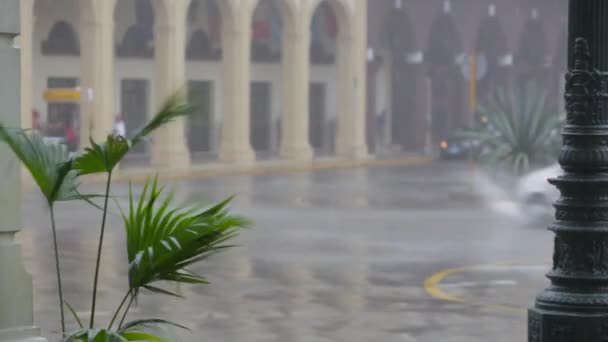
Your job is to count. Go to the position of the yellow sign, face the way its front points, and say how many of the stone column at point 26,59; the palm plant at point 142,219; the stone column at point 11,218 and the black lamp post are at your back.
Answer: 0

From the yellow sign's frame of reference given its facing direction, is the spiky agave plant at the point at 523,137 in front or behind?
in front

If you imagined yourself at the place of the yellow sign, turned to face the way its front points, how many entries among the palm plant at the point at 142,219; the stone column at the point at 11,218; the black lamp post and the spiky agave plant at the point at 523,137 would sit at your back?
0

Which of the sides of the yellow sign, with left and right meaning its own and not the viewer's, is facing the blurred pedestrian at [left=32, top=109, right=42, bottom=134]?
right

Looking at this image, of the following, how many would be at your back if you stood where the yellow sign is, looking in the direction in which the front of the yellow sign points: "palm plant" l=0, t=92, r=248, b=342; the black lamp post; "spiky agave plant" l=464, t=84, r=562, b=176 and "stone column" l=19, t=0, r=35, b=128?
0

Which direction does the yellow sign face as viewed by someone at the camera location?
facing the viewer

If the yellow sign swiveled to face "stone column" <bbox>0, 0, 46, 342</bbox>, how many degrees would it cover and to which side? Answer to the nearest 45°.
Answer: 0° — it already faces it

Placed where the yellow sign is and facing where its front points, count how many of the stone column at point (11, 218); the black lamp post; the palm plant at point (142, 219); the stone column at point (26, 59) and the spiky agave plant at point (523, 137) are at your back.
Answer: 0

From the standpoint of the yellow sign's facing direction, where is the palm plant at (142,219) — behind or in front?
in front

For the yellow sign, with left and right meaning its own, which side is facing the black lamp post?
front
